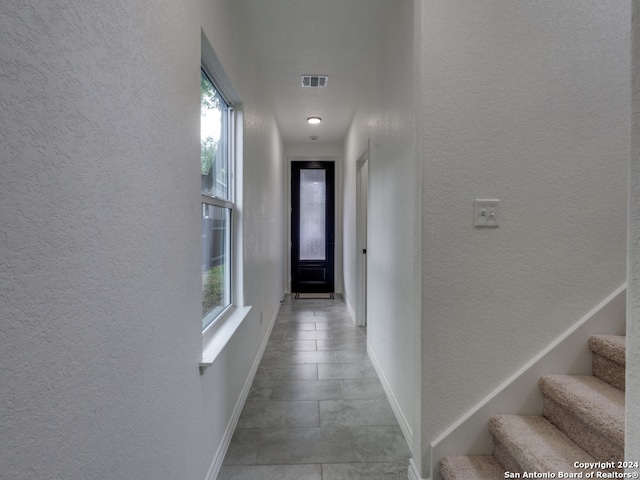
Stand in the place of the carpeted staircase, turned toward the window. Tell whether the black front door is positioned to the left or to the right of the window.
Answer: right

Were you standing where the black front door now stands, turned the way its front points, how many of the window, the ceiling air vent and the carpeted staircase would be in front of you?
3

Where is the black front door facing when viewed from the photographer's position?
facing the viewer

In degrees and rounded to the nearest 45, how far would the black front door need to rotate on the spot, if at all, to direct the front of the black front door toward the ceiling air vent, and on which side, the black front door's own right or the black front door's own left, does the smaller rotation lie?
0° — it already faces it

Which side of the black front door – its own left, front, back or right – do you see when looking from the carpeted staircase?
front

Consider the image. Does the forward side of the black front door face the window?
yes

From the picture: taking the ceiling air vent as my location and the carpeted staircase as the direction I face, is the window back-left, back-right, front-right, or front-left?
front-right
